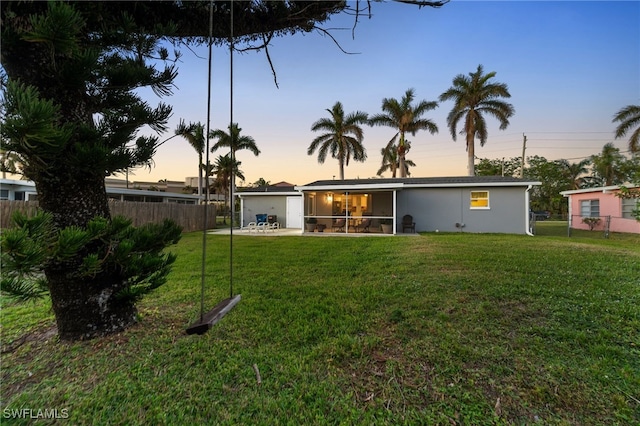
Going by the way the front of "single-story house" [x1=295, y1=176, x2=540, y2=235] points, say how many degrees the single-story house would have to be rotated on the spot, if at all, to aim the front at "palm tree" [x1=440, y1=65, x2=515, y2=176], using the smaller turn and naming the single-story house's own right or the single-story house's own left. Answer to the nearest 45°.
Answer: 0° — it already faces it

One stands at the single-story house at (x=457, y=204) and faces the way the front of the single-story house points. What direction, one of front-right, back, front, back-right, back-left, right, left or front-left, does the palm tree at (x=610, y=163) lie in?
front-right

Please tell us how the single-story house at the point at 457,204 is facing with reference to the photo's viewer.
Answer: facing away from the viewer

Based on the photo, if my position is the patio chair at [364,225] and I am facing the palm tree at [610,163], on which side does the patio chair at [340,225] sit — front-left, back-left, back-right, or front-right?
back-left

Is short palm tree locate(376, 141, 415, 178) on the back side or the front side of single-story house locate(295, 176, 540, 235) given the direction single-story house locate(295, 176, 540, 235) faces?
on the front side

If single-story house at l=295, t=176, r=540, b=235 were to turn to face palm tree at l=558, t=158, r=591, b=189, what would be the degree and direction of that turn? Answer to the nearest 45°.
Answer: approximately 45° to its right

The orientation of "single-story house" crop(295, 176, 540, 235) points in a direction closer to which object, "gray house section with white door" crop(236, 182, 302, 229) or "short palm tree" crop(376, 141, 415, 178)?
the short palm tree

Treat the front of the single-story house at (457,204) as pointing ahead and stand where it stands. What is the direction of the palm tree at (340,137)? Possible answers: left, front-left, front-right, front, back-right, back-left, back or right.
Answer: front-left
